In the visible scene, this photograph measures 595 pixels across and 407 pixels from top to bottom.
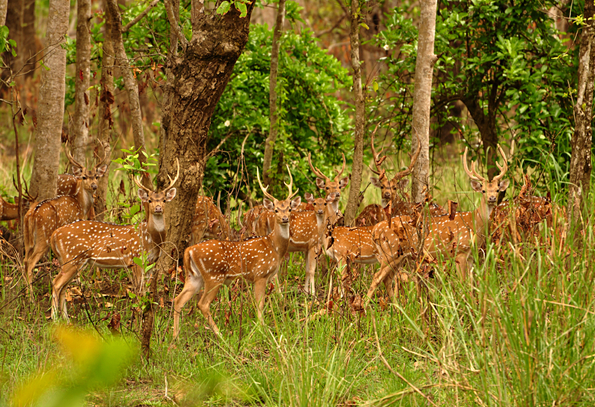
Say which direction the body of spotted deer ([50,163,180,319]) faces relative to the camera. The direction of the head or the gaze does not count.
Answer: to the viewer's right

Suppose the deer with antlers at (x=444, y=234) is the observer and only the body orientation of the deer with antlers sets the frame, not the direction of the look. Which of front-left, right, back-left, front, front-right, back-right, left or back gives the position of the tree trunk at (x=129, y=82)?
back

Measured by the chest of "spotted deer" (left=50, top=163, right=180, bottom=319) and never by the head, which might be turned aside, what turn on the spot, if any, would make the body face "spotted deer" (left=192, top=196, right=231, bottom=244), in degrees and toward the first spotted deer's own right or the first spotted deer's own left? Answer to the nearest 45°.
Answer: approximately 45° to the first spotted deer's own left

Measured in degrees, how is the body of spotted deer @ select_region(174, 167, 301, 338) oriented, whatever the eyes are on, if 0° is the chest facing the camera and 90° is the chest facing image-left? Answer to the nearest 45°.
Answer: approximately 270°

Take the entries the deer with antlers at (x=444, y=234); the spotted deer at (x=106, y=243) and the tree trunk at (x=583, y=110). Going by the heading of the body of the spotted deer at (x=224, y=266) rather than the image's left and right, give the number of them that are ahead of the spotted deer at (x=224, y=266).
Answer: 2

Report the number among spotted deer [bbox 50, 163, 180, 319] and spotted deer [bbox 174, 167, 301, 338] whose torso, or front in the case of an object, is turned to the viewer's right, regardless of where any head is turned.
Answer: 2

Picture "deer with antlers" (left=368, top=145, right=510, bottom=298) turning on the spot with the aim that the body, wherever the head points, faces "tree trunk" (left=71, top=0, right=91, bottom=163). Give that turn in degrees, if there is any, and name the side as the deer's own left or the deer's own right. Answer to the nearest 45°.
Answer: approximately 180°

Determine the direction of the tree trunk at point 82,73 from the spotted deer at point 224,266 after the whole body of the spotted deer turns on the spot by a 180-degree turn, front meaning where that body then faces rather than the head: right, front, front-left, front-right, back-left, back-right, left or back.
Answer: front-right

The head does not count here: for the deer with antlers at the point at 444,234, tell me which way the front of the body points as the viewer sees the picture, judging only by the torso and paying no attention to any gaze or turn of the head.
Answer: to the viewer's right
